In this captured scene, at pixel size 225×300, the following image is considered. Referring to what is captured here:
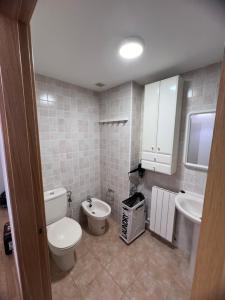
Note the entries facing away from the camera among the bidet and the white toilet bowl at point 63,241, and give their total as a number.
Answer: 0

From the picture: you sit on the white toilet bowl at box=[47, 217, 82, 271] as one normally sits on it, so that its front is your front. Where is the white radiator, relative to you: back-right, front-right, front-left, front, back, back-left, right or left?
front-left

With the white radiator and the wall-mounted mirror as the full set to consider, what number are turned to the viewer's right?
0

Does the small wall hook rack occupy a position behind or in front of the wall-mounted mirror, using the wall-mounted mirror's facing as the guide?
in front

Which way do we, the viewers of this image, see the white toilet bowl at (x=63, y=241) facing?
facing the viewer and to the right of the viewer

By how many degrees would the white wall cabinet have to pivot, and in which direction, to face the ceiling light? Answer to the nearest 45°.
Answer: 0° — it already faces it

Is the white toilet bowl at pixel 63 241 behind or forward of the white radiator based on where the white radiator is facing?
forward

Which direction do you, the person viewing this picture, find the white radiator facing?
facing the viewer and to the left of the viewer

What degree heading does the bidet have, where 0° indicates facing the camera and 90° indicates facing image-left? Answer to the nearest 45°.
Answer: approximately 315°

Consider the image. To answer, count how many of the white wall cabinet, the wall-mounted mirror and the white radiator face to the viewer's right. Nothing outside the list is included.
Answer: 0
